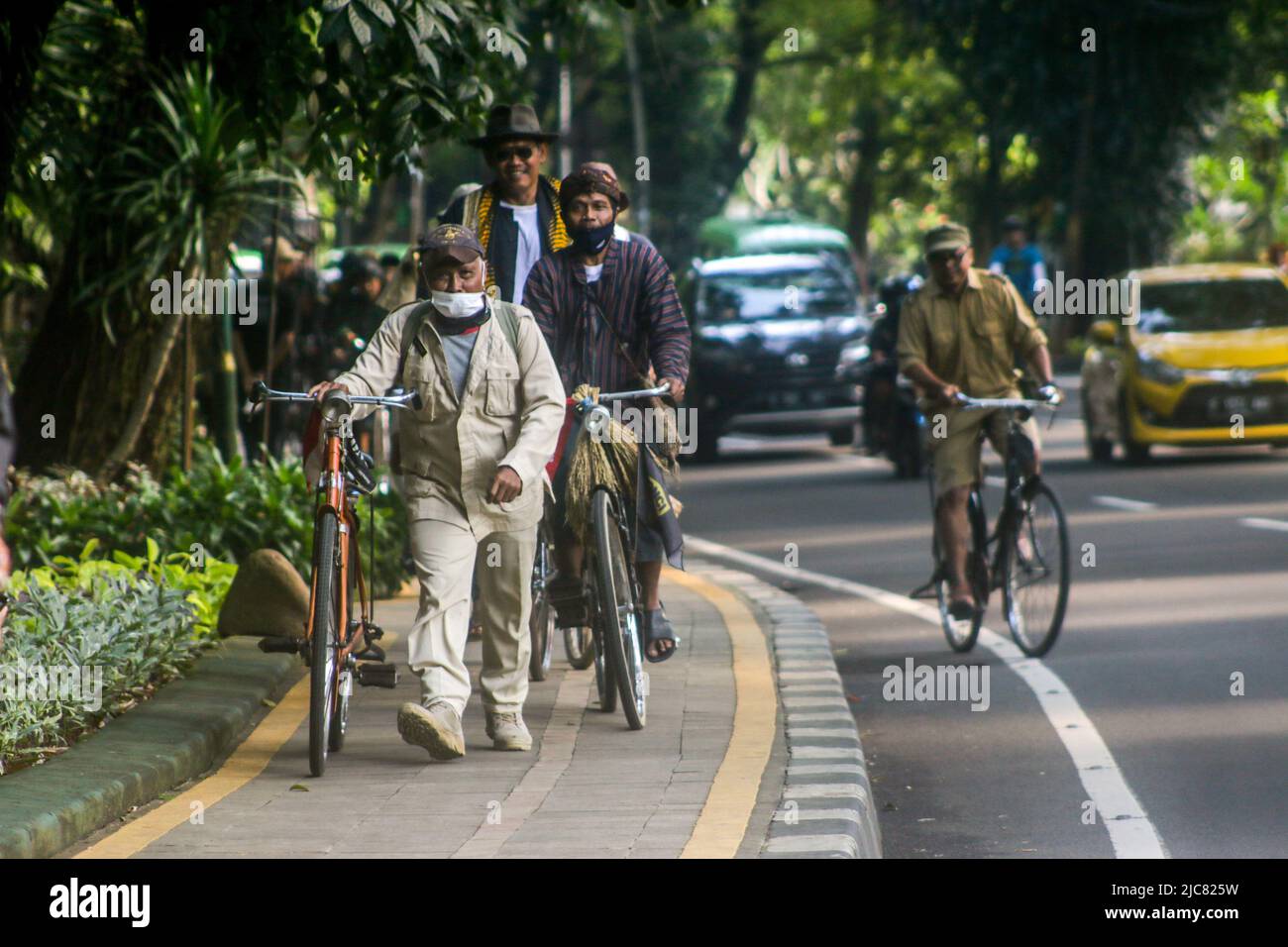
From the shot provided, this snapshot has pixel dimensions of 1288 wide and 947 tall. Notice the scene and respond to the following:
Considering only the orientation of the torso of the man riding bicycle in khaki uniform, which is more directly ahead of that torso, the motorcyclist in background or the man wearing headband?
the man wearing headband

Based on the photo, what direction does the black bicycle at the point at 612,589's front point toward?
toward the camera

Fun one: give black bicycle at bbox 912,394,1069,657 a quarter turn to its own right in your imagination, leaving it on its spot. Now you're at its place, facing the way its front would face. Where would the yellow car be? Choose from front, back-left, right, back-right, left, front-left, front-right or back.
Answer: back-right

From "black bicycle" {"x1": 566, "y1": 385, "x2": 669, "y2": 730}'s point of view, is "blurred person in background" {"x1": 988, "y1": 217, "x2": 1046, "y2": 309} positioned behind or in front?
behind

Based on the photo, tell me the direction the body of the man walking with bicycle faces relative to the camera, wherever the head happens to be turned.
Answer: toward the camera

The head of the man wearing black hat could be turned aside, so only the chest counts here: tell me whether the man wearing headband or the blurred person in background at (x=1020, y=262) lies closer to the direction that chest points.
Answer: the man wearing headband

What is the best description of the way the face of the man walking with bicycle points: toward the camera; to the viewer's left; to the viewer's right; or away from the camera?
toward the camera

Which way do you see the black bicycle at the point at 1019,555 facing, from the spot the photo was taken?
facing the viewer and to the right of the viewer

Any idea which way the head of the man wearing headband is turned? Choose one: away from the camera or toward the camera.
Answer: toward the camera

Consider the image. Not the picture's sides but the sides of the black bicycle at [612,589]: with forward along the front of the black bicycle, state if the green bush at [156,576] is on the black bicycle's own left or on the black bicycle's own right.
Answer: on the black bicycle's own right

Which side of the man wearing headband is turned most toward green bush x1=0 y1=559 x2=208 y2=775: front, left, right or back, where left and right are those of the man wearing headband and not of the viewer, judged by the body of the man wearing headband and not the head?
right

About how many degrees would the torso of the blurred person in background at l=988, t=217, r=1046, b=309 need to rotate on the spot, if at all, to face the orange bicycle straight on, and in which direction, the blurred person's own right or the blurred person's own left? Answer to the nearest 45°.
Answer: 0° — they already face it

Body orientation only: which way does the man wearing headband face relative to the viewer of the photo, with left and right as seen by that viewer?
facing the viewer

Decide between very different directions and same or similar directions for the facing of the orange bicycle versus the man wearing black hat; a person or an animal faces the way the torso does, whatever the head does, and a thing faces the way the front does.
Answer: same or similar directions

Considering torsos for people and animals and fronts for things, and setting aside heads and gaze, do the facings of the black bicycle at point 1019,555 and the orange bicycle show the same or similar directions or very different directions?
same or similar directions

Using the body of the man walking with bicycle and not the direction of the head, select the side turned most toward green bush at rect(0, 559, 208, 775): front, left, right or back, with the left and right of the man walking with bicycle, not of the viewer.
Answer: right
